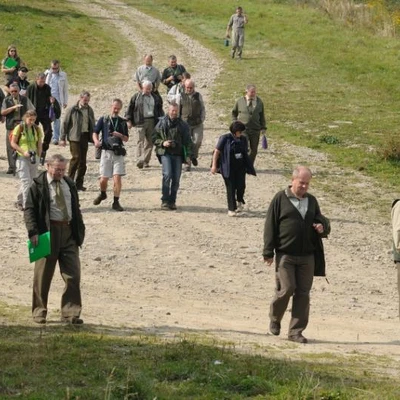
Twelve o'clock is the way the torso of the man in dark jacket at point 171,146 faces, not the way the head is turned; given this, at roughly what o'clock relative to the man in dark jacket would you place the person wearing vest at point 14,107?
The person wearing vest is roughly at 4 o'clock from the man in dark jacket.

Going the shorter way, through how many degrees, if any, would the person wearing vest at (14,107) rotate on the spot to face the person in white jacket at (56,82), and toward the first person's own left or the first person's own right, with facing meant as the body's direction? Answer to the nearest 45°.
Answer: approximately 180°

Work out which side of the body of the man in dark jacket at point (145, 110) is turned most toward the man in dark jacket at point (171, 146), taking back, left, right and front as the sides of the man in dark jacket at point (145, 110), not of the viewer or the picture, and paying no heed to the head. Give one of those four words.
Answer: front

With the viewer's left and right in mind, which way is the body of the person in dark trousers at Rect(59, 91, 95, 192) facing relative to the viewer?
facing the viewer and to the right of the viewer

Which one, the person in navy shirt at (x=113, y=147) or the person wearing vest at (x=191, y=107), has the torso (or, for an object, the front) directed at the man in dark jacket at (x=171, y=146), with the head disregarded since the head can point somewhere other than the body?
the person wearing vest at (x=191, y=107)

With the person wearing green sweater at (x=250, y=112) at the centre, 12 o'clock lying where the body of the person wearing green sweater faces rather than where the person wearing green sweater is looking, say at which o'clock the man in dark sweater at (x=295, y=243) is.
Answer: The man in dark sweater is roughly at 12 o'clock from the person wearing green sweater.

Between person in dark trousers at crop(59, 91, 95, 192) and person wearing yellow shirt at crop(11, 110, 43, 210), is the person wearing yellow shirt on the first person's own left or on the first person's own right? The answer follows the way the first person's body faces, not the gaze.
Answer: on the first person's own right

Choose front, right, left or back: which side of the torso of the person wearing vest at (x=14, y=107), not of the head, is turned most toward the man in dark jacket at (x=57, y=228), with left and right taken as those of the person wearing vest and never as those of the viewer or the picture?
front

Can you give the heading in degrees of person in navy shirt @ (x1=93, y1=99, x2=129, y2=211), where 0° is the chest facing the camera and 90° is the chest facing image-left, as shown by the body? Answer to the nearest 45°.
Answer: approximately 0°

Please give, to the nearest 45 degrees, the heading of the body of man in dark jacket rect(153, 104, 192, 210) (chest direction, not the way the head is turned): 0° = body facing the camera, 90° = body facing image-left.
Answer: approximately 0°

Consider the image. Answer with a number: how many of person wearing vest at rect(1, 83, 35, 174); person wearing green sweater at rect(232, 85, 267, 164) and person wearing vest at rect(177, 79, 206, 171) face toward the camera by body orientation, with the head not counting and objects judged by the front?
3

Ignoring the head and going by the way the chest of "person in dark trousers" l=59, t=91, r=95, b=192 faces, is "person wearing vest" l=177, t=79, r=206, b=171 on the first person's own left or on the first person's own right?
on the first person's own left

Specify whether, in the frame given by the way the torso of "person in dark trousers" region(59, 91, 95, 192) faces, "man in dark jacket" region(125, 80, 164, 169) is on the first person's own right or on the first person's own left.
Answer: on the first person's own left
